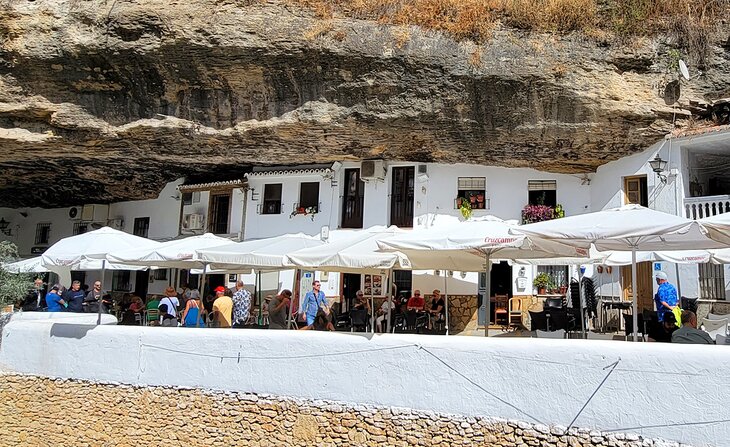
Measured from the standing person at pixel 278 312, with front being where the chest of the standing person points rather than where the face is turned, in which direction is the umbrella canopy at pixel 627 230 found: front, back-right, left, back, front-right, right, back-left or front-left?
front-right

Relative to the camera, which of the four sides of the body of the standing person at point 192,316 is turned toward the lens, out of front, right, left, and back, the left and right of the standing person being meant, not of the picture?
back

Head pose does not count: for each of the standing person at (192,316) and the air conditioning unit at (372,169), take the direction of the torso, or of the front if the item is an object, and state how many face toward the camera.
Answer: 1

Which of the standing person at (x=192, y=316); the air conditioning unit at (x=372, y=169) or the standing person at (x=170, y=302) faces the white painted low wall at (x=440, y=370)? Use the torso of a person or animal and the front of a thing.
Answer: the air conditioning unit

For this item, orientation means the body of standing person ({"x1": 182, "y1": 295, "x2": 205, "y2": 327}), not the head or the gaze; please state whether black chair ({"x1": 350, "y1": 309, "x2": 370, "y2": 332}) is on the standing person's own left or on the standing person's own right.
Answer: on the standing person's own right
